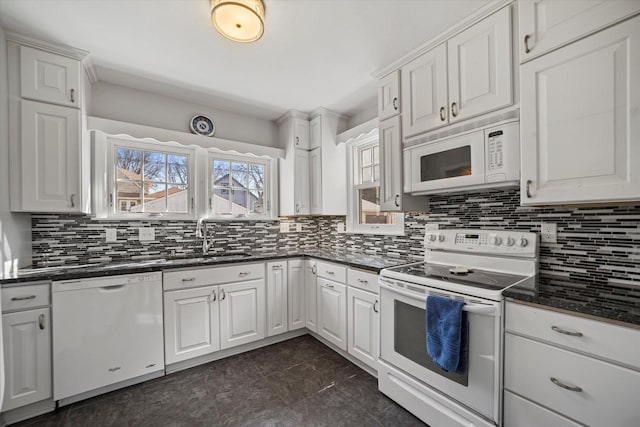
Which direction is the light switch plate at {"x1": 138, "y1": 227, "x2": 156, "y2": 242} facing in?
toward the camera

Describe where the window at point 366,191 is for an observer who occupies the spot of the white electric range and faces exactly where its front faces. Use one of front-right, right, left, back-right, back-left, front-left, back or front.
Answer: right

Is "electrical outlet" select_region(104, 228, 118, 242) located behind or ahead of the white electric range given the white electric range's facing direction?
ahead

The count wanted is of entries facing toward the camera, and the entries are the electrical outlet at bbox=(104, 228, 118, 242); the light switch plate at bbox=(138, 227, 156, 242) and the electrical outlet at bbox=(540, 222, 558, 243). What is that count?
3

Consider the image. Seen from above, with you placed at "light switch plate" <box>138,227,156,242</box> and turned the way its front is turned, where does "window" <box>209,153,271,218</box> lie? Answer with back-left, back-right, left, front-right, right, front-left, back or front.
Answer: left

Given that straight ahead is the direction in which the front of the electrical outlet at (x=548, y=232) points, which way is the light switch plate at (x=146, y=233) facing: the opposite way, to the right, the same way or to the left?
to the left

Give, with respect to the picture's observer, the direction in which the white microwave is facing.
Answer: facing the viewer and to the left of the viewer

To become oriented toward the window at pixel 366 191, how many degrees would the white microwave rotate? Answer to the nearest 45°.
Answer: approximately 90° to its right

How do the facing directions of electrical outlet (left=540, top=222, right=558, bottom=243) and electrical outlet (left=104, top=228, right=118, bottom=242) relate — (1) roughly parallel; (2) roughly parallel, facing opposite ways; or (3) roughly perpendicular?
roughly perpendicular

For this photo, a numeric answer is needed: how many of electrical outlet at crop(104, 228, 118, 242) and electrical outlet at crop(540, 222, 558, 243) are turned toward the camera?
2

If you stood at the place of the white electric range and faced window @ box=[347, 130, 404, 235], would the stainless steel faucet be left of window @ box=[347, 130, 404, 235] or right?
left

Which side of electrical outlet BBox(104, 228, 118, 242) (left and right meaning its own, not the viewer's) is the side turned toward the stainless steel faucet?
left

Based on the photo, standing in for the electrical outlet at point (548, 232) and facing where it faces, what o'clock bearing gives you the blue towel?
The blue towel is roughly at 1 o'clock from the electrical outlet.

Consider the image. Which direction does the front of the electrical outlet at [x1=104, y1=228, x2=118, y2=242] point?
toward the camera

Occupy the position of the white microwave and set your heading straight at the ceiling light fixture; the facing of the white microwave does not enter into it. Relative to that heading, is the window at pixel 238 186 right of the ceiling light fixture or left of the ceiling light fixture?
right

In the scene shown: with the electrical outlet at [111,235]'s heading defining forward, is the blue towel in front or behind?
in front

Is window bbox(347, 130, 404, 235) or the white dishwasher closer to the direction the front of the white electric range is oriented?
the white dishwasher
